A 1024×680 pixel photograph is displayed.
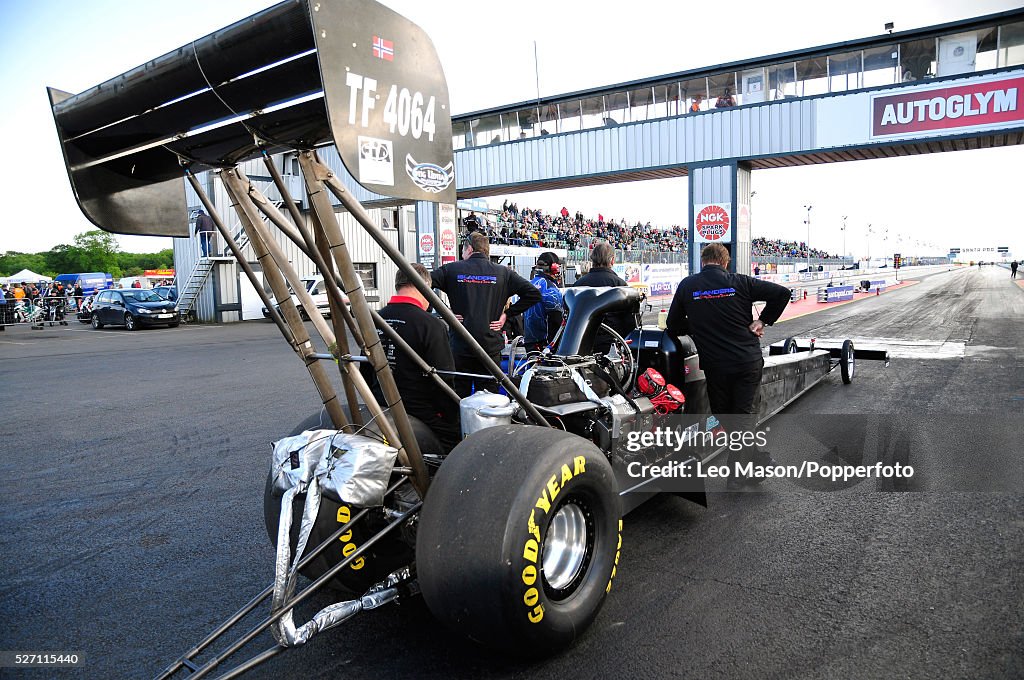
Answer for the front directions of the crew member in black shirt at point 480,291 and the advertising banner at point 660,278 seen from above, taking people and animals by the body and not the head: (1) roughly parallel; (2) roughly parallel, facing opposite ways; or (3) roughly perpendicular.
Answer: roughly parallel, facing opposite ways

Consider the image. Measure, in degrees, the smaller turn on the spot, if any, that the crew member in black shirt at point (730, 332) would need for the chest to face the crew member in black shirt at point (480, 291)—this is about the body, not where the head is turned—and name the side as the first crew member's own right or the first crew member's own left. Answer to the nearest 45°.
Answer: approximately 90° to the first crew member's own left

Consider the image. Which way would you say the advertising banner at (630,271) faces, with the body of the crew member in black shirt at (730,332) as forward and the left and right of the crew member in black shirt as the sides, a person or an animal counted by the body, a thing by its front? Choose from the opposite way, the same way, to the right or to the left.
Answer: the opposite way

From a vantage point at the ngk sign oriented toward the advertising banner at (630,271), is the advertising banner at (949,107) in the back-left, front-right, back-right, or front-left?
back-right

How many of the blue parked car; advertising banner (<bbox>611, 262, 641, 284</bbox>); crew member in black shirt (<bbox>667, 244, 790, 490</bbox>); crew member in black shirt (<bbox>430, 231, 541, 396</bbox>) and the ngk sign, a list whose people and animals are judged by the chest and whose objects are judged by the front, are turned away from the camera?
2

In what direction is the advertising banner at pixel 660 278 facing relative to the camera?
toward the camera

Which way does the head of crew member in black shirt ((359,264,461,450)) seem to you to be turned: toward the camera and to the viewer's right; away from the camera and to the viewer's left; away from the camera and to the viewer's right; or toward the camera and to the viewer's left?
away from the camera and to the viewer's right

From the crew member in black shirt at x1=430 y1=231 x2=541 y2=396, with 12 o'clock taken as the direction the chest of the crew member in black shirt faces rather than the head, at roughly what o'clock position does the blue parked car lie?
The blue parked car is roughly at 11 o'clock from the crew member in black shirt.

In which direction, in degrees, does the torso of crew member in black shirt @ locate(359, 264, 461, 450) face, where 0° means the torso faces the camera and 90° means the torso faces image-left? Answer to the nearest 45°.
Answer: approximately 225°

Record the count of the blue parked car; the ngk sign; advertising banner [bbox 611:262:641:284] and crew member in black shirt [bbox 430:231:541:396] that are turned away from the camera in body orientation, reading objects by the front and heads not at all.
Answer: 1

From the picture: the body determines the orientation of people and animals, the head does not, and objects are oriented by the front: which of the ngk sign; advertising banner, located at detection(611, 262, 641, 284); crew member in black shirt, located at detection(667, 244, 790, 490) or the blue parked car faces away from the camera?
the crew member in black shirt

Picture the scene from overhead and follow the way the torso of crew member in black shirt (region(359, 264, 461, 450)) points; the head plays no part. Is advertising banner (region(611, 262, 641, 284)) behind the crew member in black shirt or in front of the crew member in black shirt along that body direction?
in front

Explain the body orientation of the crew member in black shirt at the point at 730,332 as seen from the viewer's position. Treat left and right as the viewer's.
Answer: facing away from the viewer

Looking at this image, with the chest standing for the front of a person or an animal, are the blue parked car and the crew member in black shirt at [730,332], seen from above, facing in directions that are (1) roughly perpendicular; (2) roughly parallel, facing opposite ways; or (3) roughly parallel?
roughly perpendicular

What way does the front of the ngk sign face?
toward the camera

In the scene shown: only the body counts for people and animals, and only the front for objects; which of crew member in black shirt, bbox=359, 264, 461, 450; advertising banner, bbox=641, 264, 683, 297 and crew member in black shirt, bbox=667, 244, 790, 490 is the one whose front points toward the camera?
the advertising banner
